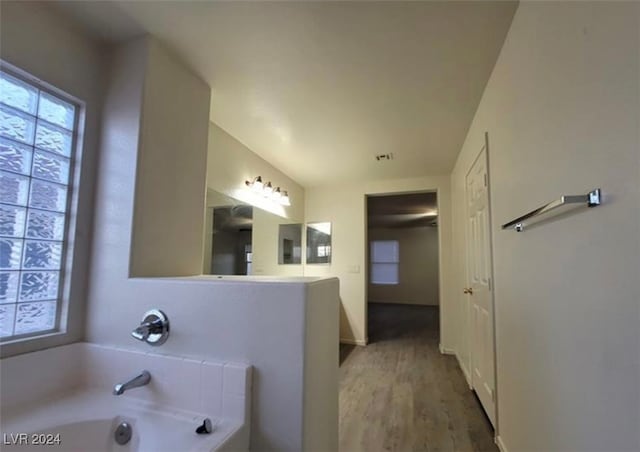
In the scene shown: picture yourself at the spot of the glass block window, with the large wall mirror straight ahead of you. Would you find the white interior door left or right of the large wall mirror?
right

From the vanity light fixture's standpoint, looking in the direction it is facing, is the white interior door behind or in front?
in front

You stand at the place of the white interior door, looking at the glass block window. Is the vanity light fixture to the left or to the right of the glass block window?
right

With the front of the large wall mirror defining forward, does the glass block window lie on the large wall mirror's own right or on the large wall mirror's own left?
on the large wall mirror's own right

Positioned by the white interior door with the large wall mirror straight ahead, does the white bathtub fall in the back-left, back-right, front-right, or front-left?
front-left

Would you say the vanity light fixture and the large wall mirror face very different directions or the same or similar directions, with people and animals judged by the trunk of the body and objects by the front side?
same or similar directions

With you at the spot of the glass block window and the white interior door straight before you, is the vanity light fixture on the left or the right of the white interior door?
left

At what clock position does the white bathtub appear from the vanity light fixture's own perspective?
The white bathtub is roughly at 2 o'clock from the vanity light fixture.

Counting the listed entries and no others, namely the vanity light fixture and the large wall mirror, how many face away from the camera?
0

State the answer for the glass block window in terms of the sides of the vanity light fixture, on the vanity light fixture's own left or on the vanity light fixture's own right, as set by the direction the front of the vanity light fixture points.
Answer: on the vanity light fixture's own right

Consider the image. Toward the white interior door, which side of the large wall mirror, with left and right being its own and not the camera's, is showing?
front

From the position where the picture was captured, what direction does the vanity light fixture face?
facing the viewer and to the right of the viewer
